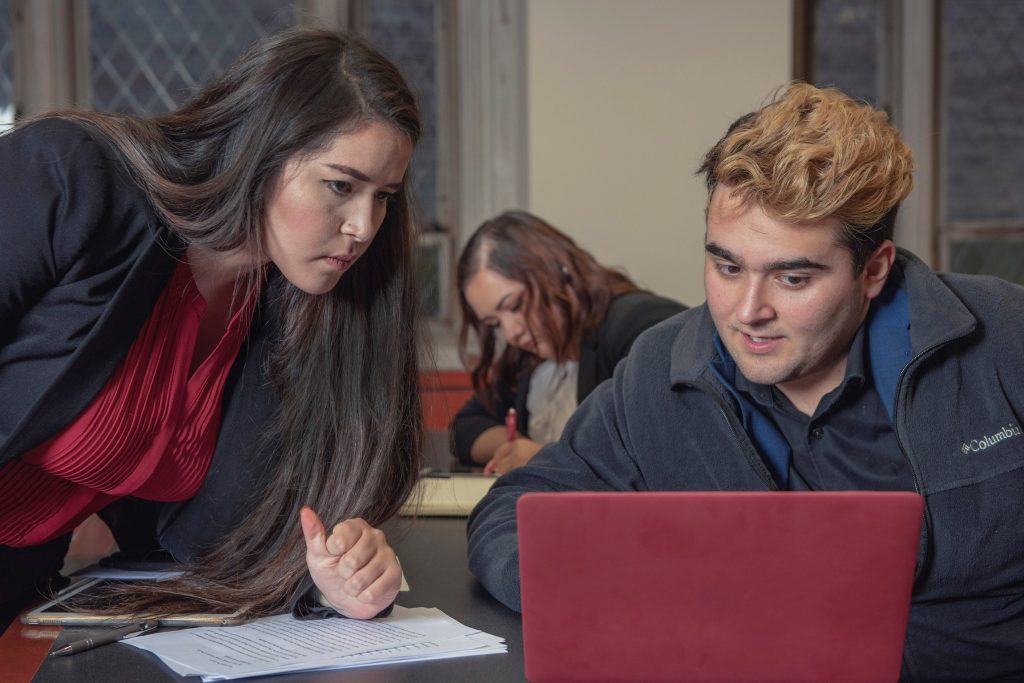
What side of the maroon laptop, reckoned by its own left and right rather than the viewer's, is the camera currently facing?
back

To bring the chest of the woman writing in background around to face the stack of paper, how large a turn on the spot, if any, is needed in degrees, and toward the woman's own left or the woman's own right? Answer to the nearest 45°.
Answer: approximately 45° to the woman's own left

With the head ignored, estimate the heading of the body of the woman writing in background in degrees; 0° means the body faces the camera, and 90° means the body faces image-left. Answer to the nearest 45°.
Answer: approximately 45°

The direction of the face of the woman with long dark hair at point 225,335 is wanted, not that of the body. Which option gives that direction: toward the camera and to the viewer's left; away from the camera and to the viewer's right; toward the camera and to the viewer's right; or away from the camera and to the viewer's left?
toward the camera and to the viewer's right
